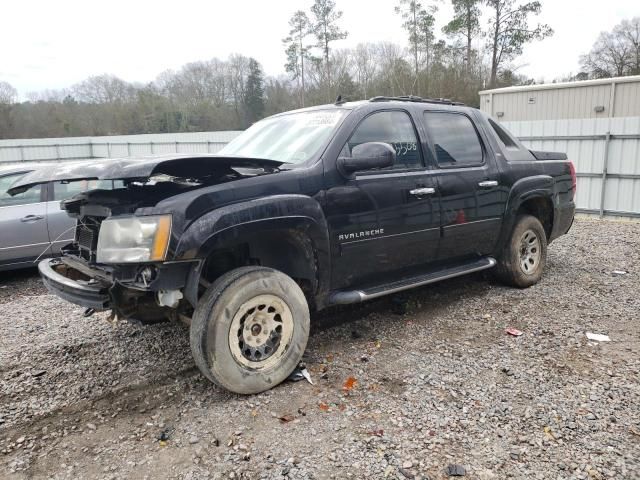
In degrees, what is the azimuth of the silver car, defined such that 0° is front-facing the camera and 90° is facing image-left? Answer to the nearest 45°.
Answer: approximately 45°

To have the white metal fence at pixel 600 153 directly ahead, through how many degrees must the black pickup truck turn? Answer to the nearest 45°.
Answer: approximately 180°

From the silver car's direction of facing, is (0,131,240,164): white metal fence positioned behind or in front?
behind

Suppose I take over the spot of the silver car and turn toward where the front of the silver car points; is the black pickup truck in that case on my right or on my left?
on my left

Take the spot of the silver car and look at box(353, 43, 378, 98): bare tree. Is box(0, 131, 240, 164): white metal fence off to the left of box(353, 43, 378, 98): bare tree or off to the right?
left

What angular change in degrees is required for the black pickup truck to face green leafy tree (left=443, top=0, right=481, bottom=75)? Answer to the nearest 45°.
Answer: approximately 135° to its right

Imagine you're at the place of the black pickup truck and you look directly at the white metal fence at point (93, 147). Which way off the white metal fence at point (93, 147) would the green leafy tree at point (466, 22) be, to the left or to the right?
right

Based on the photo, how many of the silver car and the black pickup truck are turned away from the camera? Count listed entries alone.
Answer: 0

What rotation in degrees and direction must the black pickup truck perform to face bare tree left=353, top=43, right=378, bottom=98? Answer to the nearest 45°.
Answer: approximately 135° to its right

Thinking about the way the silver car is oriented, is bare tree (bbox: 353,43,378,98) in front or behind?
behind

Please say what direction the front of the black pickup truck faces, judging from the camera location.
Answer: facing the viewer and to the left of the viewer

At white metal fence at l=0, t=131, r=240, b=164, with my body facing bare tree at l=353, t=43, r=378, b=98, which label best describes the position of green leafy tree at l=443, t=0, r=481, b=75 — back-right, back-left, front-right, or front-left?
front-right

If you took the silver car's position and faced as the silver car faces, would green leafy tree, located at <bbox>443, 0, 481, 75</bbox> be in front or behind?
behind
